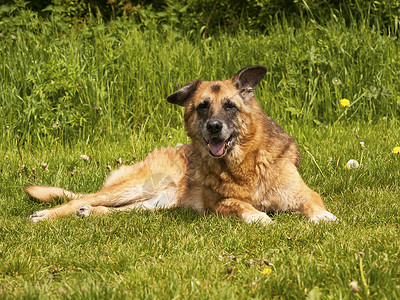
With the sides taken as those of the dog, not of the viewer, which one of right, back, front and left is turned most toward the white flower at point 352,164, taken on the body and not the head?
left

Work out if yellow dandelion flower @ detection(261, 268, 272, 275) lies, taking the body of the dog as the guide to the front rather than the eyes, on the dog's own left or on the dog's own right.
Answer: on the dog's own right

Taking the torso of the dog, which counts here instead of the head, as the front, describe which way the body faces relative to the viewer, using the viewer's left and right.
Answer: facing the viewer and to the right of the viewer

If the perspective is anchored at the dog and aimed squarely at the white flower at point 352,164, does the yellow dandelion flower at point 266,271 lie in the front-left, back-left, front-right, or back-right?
back-right

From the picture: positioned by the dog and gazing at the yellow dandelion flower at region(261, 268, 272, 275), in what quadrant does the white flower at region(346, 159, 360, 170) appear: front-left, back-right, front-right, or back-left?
back-left
